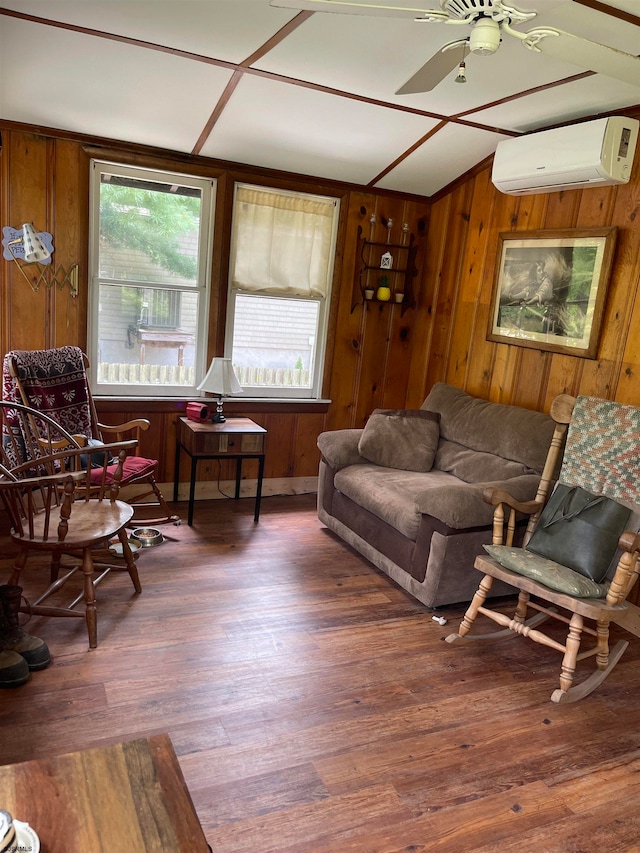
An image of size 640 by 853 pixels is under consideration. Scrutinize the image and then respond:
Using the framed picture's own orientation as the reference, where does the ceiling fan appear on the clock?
The ceiling fan is roughly at 11 o'clock from the framed picture.

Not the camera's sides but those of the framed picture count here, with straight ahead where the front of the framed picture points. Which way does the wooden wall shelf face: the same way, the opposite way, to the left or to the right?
to the left

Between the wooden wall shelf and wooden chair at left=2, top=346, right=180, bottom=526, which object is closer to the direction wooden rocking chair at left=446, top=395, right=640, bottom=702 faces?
the wooden chair

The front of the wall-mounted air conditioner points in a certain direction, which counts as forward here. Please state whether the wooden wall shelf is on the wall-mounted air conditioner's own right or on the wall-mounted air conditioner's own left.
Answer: on the wall-mounted air conditioner's own right

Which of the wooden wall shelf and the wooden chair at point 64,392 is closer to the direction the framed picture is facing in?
the wooden chair

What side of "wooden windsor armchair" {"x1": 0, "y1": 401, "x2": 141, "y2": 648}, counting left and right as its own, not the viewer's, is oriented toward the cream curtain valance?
left

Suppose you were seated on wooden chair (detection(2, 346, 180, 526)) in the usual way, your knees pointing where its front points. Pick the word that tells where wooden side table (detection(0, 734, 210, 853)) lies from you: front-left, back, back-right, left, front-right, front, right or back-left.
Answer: front-right

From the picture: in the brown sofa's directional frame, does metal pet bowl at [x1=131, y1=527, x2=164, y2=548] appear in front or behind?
in front

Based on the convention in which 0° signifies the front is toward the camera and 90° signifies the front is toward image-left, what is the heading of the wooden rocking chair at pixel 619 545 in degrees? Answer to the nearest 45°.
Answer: approximately 45°

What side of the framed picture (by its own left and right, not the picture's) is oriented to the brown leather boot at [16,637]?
front

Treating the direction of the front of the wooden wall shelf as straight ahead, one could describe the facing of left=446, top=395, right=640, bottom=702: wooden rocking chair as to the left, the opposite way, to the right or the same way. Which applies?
to the right

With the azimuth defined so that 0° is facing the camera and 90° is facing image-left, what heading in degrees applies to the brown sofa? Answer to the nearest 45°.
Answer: approximately 45°

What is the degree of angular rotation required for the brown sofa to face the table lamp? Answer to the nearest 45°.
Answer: approximately 45° to its right

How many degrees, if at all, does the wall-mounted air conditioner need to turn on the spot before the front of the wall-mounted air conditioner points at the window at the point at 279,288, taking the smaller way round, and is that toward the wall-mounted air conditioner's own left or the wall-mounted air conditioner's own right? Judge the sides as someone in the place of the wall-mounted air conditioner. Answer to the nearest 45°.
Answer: approximately 45° to the wall-mounted air conditioner's own right
